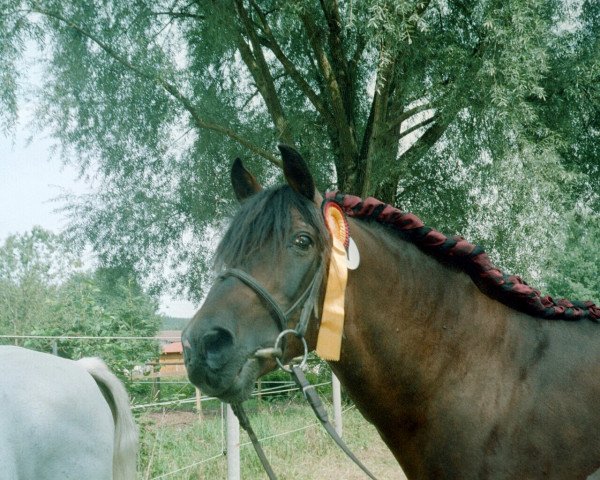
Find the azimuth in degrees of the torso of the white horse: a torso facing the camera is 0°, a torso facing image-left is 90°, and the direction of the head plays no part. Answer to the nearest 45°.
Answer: approximately 90°

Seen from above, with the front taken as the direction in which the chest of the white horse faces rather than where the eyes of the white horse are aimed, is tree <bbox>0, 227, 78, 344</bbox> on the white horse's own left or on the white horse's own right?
on the white horse's own right
